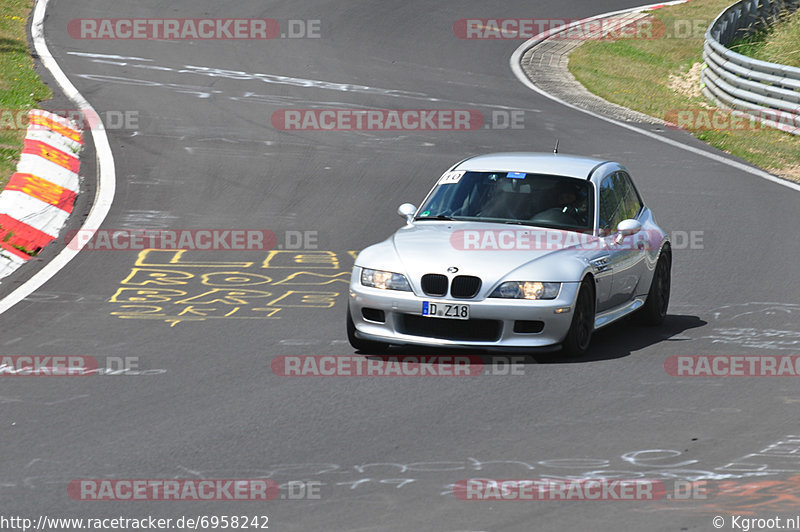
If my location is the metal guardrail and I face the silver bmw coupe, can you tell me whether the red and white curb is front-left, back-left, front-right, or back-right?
front-right

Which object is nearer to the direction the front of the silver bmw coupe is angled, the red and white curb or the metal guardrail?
the red and white curb

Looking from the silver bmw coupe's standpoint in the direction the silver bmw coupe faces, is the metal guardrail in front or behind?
behind

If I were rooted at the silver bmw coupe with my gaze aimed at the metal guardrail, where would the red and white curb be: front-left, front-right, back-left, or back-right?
front-left

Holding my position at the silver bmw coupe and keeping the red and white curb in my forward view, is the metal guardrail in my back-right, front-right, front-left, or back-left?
front-right

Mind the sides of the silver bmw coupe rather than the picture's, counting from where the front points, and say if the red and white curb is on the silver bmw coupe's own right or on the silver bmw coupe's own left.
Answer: on the silver bmw coupe's own right

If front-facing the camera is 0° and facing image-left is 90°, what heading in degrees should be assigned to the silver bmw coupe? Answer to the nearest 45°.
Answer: approximately 45°
